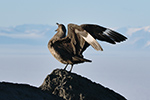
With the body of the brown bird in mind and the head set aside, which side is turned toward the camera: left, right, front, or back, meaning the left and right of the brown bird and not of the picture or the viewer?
left
